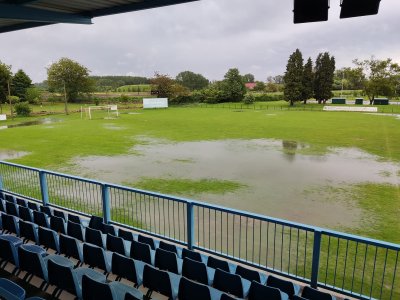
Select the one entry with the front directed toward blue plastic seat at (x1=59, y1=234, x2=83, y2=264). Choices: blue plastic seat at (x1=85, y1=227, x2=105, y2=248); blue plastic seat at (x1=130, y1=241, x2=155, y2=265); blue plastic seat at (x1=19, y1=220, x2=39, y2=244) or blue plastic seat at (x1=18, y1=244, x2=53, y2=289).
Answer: blue plastic seat at (x1=18, y1=244, x2=53, y2=289)

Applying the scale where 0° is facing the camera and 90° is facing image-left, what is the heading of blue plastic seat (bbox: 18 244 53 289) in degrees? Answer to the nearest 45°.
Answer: approximately 225°

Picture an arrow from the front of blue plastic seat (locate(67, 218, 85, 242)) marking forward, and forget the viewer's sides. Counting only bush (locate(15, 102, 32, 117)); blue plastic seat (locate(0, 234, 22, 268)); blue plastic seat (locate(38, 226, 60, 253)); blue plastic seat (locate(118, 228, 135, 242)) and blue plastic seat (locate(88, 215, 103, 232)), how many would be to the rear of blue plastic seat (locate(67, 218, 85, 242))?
2

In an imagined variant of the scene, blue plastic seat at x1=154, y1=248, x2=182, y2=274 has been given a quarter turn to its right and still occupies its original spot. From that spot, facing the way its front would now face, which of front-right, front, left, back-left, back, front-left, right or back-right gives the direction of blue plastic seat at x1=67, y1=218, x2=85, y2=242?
back

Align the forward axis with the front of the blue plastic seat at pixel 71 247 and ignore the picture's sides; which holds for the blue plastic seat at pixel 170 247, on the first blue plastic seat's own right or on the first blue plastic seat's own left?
on the first blue plastic seat's own right

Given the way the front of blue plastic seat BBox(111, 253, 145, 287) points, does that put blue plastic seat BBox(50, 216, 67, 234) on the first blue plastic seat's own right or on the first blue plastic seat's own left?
on the first blue plastic seat's own left

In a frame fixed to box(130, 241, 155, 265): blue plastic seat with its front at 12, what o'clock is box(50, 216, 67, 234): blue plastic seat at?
box(50, 216, 67, 234): blue plastic seat is roughly at 9 o'clock from box(130, 241, 155, 265): blue plastic seat.

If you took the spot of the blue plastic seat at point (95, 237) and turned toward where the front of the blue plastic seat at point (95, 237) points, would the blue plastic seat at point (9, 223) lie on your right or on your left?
on your left

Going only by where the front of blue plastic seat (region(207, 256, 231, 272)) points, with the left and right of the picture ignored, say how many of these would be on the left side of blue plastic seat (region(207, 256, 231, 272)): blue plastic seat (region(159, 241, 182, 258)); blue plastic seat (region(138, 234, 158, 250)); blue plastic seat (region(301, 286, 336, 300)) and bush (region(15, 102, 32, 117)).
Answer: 3

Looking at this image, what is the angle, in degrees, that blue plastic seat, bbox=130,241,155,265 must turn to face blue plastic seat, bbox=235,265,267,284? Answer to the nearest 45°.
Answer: approximately 90° to its right

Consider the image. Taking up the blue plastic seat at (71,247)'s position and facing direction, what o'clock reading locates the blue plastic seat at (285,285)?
the blue plastic seat at (285,285) is roughly at 3 o'clock from the blue plastic seat at (71,247).

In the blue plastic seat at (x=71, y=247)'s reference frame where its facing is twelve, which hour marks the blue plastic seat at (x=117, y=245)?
the blue plastic seat at (x=117, y=245) is roughly at 2 o'clock from the blue plastic seat at (x=71, y=247).

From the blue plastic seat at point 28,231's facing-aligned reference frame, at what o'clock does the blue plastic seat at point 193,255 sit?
the blue plastic seat at point 193,255 is roughly at 3 o'clock from the blue plastic seat at point 28,231.

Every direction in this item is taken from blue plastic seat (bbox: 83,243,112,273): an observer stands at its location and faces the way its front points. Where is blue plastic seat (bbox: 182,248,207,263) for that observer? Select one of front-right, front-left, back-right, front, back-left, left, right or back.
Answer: front-right
